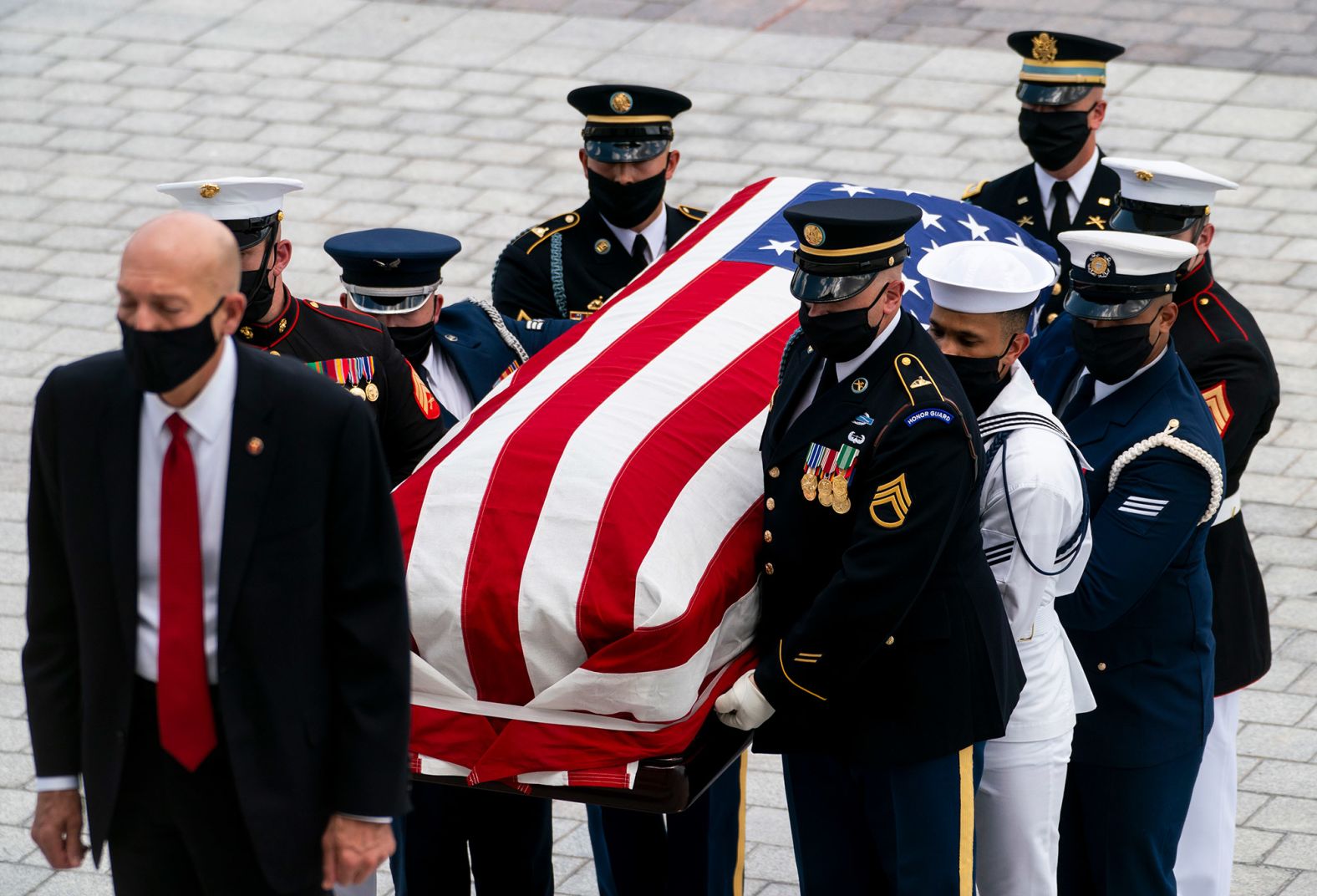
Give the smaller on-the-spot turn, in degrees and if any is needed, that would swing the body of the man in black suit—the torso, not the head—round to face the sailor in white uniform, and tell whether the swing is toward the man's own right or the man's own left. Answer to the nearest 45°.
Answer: approximately 135° to the man's own left

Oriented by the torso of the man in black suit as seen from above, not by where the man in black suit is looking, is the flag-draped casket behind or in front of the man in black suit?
behind

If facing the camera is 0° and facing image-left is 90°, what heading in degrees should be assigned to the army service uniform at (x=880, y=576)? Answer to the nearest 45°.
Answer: approximately 45°

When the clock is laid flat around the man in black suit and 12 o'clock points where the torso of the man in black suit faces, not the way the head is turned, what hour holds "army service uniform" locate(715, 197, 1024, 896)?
The army service uniform is roughly at 7 o'clock from the man in black suit.
